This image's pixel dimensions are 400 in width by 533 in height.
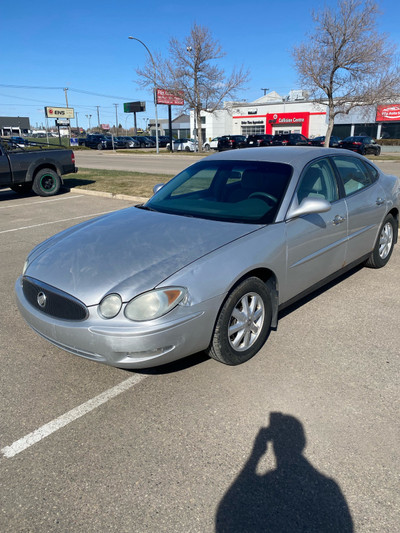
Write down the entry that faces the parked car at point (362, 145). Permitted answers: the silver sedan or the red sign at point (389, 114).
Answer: the red sign

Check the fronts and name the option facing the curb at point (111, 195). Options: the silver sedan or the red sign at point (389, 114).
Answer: the red sign

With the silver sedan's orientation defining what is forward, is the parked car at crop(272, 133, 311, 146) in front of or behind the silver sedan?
behind

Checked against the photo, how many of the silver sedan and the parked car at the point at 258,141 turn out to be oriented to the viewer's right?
0

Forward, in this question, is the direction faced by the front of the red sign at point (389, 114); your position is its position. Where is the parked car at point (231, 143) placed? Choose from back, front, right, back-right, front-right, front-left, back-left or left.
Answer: front-right

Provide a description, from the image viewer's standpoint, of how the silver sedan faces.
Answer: facing the viewer and to the left of the viewer

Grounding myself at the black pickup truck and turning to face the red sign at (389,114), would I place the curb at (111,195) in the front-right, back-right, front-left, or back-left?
front-right

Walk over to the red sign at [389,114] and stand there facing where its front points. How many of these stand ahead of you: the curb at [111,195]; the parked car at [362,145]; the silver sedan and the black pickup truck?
4

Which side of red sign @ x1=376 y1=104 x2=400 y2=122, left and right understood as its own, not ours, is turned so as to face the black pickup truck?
front

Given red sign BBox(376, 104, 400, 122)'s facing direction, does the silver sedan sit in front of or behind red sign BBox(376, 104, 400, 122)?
in front

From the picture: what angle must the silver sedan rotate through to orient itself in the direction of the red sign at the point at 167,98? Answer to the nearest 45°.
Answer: approximately 135° to its right

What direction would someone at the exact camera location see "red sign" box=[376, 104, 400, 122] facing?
facing the viewer

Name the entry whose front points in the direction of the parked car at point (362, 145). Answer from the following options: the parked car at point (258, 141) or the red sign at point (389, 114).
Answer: the red sign
